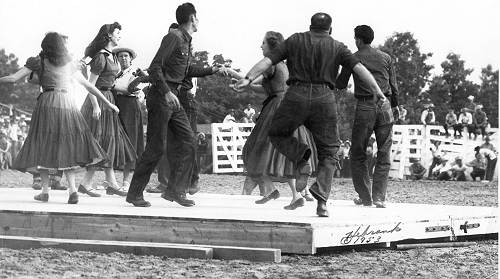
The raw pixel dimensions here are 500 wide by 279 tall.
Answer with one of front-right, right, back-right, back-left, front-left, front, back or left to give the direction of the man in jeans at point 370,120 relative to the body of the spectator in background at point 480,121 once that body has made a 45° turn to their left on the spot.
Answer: front-right

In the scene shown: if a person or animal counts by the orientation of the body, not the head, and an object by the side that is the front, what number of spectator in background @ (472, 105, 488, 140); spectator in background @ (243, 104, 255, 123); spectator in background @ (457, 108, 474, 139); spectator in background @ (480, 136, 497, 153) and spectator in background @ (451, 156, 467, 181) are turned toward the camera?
5

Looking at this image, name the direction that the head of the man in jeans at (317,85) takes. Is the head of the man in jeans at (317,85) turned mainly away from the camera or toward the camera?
away from the camera

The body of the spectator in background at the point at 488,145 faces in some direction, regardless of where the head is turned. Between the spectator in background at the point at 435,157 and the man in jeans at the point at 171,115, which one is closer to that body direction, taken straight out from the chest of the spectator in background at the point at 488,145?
the man in jeans

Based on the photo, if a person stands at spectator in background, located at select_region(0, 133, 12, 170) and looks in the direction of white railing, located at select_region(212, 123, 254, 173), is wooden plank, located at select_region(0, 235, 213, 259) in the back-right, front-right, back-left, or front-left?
front-right

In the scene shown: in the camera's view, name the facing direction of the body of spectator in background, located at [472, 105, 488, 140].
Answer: toward the camera

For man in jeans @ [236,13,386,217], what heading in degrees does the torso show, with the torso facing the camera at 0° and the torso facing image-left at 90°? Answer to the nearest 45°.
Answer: approximately 180°

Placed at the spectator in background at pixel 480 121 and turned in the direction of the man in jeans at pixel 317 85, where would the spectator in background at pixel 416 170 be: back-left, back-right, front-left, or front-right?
front-right

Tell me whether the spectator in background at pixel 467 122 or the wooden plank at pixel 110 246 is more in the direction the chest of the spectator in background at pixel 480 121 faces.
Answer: the wooden plank

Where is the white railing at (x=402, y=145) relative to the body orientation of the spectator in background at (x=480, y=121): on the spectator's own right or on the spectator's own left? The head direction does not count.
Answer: on the spectator's own right

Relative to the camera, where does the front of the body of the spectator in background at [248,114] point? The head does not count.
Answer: toward the camera

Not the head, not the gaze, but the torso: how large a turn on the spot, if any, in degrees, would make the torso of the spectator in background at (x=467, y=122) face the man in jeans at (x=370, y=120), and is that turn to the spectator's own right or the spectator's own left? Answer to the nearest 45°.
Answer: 0° — they already face them

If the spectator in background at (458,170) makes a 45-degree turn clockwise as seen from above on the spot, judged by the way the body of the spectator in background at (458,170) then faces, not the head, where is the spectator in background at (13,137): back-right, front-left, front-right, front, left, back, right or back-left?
front-right

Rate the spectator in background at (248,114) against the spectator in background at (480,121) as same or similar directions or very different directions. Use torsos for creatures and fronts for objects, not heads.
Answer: same or similar directions

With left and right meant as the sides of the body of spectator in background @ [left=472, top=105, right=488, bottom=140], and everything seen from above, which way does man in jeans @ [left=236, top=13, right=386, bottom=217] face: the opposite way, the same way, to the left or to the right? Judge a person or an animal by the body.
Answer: the opposite way

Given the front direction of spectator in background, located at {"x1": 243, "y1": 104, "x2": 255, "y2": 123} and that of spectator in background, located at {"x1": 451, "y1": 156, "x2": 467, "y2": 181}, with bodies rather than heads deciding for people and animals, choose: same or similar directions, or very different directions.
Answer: same or similar directions

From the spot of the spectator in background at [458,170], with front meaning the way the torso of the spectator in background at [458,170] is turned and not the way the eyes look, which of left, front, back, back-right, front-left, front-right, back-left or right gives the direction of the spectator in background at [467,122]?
back

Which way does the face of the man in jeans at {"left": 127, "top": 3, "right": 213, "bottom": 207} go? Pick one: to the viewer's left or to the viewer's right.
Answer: to the viewer's right

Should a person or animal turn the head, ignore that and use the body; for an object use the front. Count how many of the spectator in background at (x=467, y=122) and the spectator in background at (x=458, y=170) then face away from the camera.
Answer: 0

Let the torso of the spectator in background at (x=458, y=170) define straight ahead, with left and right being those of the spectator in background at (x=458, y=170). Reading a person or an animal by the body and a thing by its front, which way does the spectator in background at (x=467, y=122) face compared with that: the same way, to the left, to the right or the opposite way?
the same way
